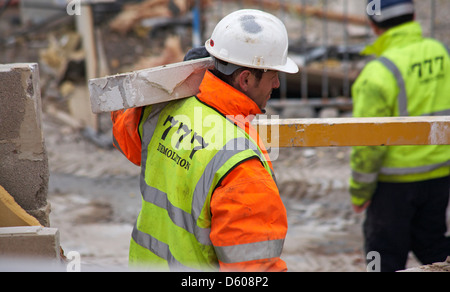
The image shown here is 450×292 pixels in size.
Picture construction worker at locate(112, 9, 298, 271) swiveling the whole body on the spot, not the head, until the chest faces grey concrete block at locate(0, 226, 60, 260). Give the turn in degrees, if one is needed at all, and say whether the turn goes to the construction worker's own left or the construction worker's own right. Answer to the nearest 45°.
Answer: approximately 135° to the construction worker's own left

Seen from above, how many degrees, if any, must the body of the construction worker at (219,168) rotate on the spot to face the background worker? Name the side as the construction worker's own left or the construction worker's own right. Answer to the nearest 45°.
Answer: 0° — they already face them

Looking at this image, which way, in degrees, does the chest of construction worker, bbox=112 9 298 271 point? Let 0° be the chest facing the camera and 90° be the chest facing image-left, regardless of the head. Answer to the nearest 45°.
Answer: approximately 225°

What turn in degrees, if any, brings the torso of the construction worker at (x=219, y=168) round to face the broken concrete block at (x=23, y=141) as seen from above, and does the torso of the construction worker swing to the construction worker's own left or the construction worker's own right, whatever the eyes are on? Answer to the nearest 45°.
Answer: approximately 135° to the construction worker's own left

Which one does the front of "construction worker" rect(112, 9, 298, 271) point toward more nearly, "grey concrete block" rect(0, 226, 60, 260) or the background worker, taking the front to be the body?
the background worker

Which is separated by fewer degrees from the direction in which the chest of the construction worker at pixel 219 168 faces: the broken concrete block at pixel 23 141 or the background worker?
the background worker

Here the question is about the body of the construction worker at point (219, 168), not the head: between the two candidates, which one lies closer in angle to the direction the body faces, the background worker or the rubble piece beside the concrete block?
the background worker
